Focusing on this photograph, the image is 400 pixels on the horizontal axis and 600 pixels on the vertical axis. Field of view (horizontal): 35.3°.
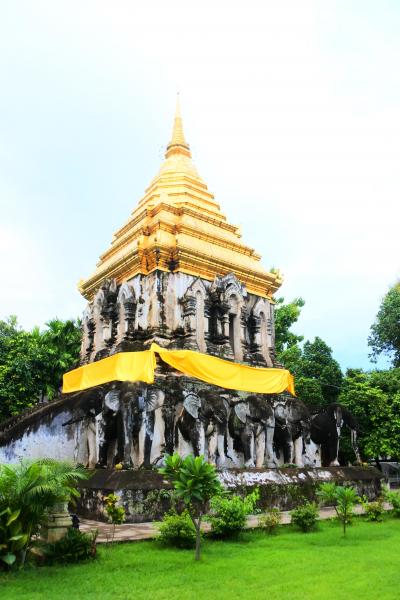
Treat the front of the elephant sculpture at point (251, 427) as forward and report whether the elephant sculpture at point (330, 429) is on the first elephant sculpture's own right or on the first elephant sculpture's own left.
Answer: on the first elephant sculpture's own left

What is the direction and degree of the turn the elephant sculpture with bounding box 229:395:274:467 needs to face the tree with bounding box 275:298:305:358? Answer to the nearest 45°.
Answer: approximately 135° to its left

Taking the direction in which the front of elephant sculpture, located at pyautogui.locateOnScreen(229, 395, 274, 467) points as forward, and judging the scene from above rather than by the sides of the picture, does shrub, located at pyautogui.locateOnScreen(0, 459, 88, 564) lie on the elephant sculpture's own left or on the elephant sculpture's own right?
on the elephant sculpture's own right

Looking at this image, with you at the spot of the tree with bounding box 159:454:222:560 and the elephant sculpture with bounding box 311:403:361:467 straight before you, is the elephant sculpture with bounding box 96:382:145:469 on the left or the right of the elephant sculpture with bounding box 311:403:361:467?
left

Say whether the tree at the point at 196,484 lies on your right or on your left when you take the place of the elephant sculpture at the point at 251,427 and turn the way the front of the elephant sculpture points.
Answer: on your right

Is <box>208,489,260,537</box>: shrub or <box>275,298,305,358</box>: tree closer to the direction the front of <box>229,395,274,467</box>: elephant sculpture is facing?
the shrub

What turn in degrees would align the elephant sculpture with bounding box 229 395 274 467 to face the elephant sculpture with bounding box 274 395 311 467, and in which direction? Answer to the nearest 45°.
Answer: approximately 90° to its left

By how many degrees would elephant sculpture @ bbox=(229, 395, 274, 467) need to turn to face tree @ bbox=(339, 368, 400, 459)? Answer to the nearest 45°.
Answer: approximately 90° to its left

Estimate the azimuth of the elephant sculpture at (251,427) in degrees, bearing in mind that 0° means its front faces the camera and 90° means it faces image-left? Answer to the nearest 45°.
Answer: approximately 315°

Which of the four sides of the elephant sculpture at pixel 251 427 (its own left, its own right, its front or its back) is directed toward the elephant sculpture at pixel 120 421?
right

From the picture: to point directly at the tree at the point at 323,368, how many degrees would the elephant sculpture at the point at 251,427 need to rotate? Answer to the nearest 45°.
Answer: approximately 135° to its left

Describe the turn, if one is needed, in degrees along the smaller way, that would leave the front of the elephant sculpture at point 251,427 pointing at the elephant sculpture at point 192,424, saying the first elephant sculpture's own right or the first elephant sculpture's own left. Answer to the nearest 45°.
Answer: approximately 90° to the first elephant sculpture's own right

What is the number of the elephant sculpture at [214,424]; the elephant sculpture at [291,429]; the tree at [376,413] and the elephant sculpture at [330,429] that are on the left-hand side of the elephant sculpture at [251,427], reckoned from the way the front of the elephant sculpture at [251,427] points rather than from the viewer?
3

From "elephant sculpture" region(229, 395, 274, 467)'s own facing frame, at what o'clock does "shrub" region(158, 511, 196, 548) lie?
The shrub is roughly at 2 o'clock from the elephant sculpture.
